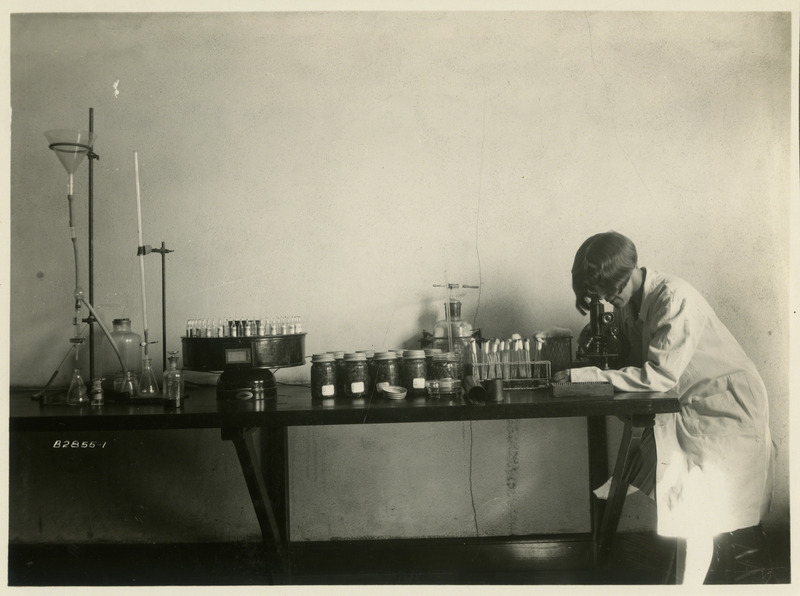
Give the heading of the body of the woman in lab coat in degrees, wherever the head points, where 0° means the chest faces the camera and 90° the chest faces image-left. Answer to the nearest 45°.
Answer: approximately 90°
